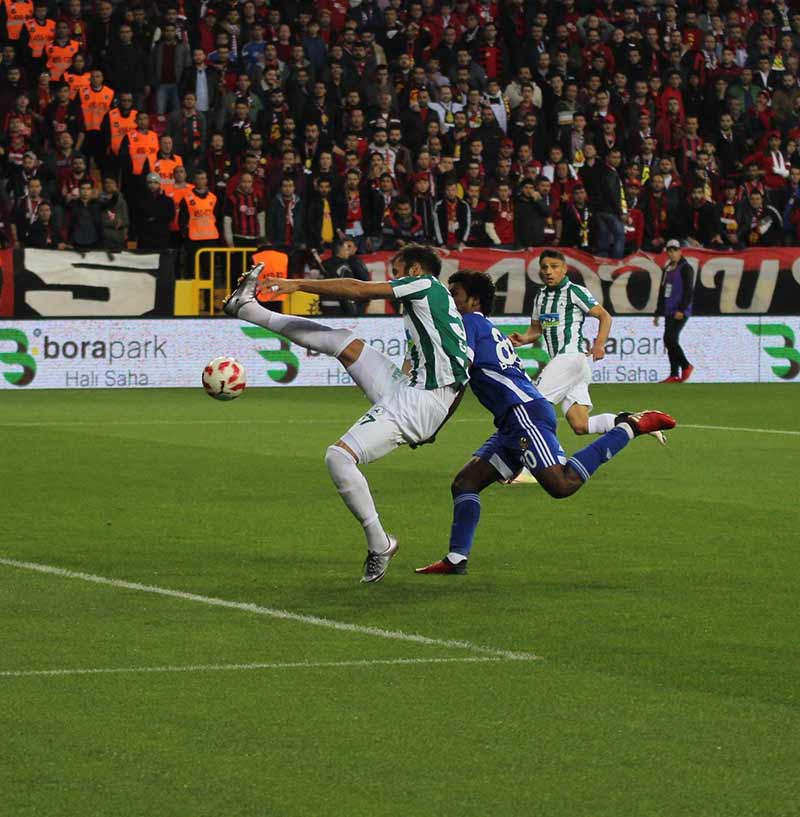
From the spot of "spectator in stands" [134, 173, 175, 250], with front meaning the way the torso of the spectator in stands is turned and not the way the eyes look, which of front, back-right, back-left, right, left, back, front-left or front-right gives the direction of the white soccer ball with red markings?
front

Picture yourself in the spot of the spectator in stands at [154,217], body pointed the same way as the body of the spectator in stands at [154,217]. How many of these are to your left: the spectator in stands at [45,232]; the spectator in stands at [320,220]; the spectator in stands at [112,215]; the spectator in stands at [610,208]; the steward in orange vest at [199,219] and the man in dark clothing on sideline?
4

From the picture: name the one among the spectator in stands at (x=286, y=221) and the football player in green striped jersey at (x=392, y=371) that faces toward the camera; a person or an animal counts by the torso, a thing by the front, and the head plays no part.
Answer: the spectator in stands

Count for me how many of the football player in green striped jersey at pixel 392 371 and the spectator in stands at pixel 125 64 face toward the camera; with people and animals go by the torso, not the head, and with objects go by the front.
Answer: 1

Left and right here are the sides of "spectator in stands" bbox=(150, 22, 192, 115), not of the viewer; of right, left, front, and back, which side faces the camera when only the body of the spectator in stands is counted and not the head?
front

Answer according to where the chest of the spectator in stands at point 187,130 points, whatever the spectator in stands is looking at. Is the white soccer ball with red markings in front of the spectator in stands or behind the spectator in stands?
in front

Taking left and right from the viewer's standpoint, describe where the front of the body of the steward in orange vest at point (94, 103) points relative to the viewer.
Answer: facing the viewer

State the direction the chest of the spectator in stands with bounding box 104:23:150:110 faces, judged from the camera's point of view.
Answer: toward the camera

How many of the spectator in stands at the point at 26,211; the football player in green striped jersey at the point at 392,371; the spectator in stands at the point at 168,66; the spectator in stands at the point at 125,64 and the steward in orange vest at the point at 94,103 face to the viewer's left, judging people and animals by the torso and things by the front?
1

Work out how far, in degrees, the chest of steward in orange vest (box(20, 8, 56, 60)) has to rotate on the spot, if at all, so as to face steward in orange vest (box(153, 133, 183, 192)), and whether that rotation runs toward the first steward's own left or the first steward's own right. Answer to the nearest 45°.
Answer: approximately 45° to the first steward's own left

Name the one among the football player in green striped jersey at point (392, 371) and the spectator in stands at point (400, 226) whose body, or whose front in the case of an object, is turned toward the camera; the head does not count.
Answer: the spectator in stands

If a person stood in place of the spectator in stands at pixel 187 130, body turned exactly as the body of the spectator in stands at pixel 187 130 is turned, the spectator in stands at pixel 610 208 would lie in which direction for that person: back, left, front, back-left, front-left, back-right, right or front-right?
left

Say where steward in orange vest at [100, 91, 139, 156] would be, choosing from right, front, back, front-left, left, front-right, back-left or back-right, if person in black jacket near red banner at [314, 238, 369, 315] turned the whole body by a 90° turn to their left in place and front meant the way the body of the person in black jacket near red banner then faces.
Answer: back

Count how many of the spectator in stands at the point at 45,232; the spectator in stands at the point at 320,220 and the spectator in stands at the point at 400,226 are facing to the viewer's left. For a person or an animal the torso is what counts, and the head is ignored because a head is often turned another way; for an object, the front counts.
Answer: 0

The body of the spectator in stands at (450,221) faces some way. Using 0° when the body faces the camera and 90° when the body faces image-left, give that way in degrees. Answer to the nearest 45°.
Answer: approximately 0°

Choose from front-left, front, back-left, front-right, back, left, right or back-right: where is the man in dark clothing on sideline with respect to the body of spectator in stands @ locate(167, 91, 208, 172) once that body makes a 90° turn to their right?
back

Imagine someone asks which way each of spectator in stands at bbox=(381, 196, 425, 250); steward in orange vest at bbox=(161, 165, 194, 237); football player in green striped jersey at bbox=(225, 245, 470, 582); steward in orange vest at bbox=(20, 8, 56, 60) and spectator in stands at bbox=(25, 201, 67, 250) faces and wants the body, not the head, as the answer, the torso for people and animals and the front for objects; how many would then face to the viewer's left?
1

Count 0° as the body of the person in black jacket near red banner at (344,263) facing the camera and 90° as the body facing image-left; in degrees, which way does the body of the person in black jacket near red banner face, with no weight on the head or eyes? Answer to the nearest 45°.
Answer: approximately 0°

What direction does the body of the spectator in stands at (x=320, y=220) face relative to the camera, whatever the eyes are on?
toward the camera
